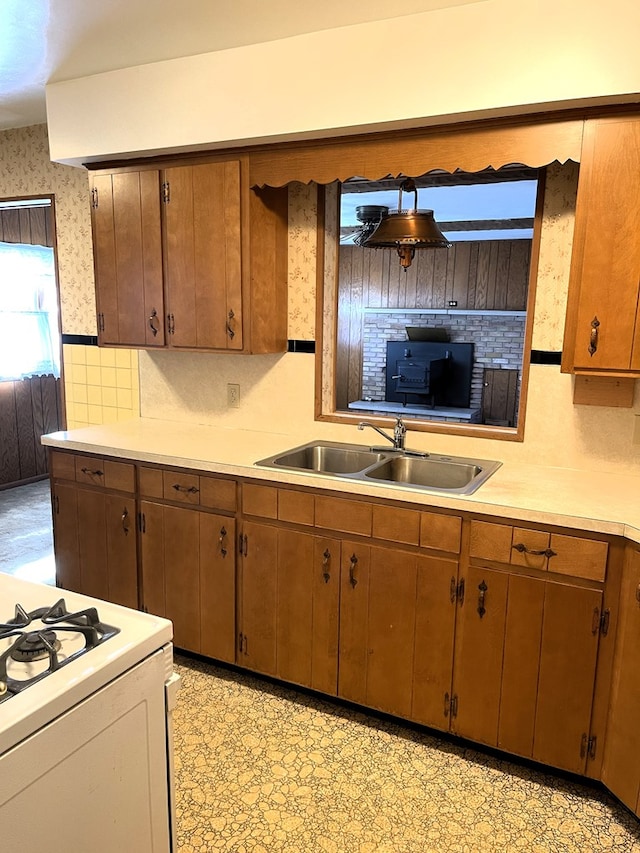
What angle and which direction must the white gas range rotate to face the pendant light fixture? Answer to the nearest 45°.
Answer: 0° — it already faces it

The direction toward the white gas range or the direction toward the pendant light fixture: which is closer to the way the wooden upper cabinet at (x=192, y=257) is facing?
the white gas range

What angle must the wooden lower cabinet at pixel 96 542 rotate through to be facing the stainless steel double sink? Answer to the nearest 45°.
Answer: approximately 90° to its left

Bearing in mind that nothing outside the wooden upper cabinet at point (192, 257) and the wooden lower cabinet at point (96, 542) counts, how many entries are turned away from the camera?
0

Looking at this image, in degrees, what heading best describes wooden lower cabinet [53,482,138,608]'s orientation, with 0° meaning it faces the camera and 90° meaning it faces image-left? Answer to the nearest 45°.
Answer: approximately 45°

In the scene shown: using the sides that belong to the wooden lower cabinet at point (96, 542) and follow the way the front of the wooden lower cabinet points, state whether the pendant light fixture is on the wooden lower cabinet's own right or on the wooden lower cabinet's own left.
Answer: on the wooden lower cabinet's own left

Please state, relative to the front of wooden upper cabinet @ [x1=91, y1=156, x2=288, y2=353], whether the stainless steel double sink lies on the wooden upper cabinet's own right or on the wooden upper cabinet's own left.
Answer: on the wooden upper cabinet's own left

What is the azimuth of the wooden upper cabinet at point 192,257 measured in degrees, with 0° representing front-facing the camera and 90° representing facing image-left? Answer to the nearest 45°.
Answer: approximately 45°

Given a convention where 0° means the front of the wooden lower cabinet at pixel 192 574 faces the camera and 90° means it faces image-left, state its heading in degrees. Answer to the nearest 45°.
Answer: approximately 45°

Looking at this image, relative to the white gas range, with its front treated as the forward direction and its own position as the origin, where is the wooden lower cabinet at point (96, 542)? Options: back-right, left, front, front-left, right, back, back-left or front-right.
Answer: front-left
